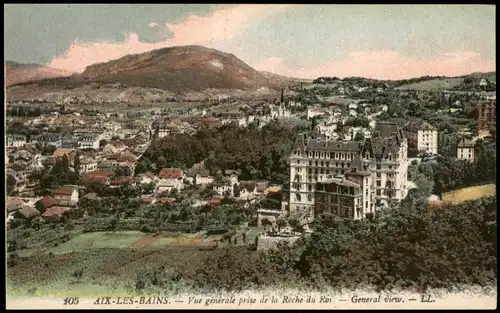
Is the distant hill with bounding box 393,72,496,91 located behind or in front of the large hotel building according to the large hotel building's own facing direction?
behind

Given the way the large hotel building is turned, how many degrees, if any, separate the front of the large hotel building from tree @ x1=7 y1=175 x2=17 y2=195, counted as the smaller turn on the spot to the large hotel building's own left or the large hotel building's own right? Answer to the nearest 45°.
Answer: approximately 45° to the large hotel building's own right

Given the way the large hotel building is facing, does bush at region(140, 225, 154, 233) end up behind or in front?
in front

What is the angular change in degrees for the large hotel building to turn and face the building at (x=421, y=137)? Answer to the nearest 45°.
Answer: approximately 135° to its left

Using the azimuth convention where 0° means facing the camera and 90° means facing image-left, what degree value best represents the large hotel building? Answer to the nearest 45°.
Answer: approximately 45°
